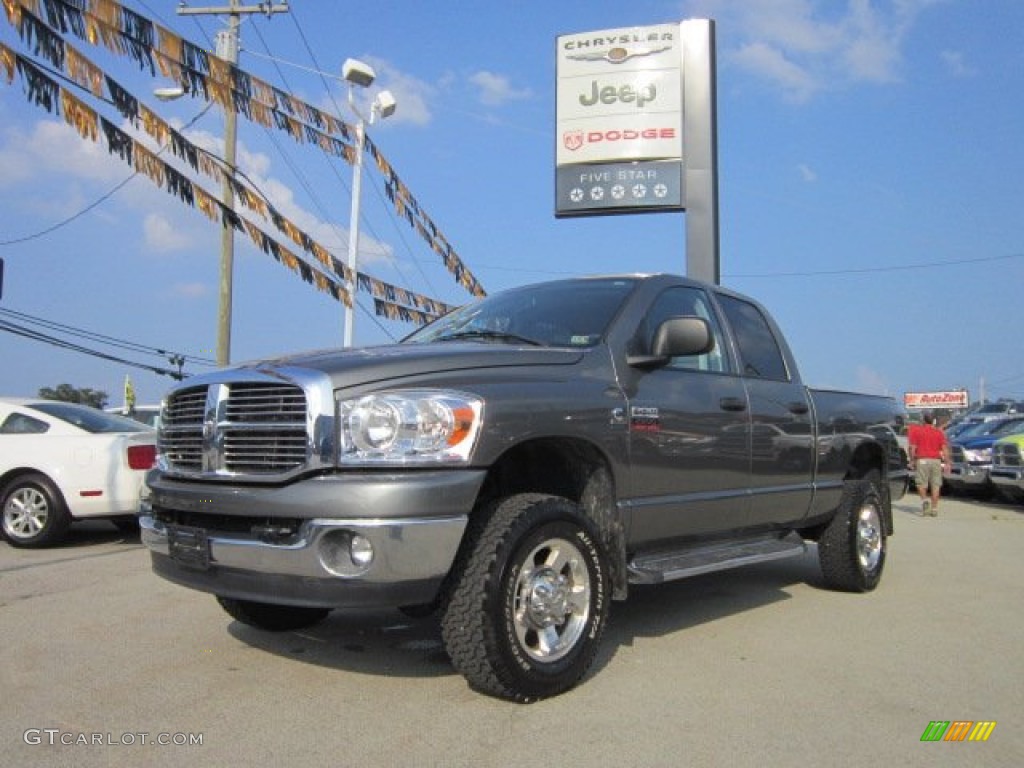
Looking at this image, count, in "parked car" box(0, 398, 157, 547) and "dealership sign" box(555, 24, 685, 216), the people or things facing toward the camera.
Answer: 1

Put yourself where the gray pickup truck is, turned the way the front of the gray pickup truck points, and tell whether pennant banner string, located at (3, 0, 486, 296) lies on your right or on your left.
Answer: on your right

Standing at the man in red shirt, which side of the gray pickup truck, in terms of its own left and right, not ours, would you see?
back

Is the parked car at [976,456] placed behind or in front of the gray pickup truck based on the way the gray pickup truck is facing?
behind

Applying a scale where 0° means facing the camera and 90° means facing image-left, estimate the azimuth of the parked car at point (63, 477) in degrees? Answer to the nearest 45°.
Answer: approximately 135°

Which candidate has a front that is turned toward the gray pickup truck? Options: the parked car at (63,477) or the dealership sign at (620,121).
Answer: the dealership sign

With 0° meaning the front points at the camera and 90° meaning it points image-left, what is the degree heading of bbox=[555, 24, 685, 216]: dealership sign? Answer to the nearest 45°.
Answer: approximately 0°

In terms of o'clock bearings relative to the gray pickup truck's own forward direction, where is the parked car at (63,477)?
The parked car is roughly at 3 o'clock from the gray pickup truck.

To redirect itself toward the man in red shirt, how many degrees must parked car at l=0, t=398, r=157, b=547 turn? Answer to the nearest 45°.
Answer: approximately 135° to its right

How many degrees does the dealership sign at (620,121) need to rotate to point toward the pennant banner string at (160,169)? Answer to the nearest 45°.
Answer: approximately 45° to its right

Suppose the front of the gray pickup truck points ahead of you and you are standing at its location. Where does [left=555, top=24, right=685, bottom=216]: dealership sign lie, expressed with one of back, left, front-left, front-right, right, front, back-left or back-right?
back-right
